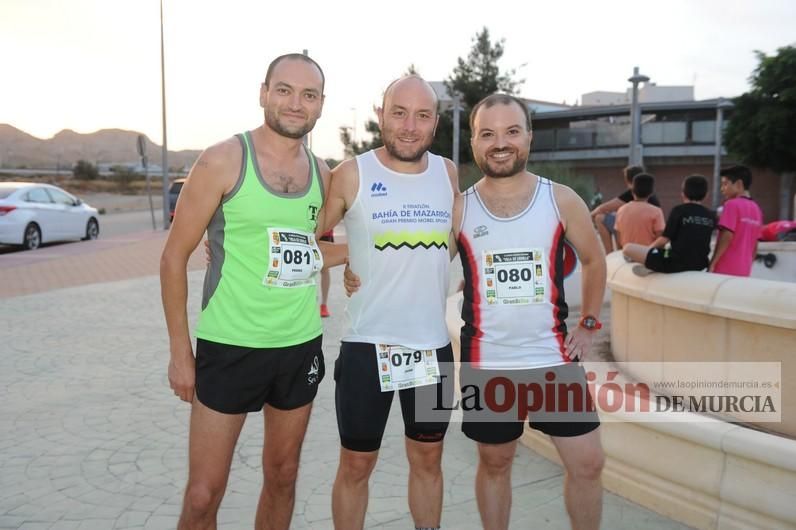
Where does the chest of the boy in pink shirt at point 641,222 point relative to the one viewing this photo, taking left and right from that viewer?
facing away from the viewer

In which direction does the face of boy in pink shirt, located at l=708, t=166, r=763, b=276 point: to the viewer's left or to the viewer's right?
to the viewer's left

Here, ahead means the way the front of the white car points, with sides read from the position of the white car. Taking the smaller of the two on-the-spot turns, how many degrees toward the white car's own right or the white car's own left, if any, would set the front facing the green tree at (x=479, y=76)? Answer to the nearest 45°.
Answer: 0° — it already faces it

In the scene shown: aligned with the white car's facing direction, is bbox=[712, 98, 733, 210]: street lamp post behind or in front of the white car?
in front

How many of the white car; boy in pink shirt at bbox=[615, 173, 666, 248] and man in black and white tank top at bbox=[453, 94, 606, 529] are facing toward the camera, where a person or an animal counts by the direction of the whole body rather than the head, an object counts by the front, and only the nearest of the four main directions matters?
1
